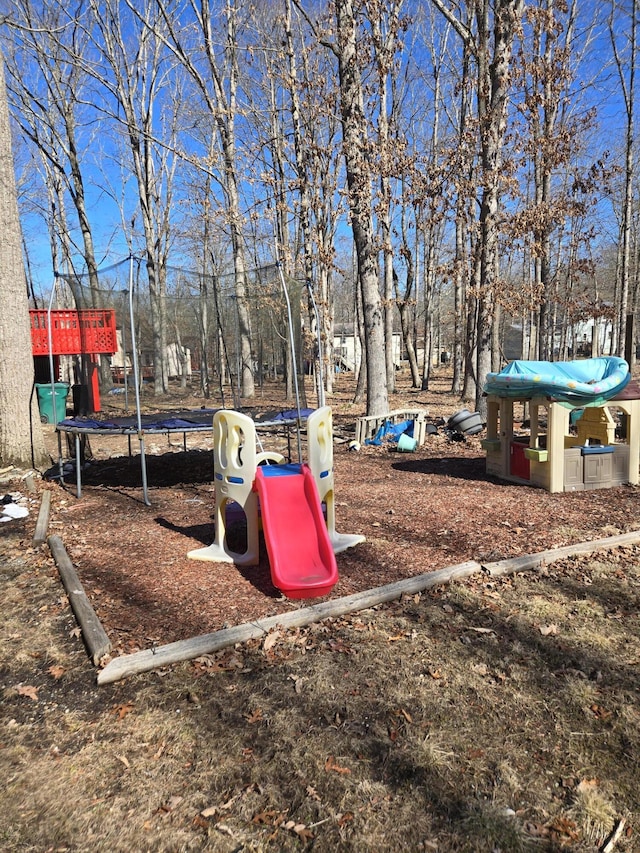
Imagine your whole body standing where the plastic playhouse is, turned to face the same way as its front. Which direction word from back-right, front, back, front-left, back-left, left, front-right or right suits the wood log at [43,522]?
front

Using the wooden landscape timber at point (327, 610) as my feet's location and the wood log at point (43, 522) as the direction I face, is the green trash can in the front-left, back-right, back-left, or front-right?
front-right

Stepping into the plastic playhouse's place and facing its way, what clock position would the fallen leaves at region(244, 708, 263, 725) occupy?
The fallen leaves is roughly at 11 o'clock from the plastic playhouse.

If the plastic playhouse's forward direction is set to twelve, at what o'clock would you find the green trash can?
The green trash can is roughly at 2 o'clock from the plastic playhouse.

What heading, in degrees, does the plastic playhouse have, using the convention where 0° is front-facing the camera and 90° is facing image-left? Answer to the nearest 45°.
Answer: approximately 45°

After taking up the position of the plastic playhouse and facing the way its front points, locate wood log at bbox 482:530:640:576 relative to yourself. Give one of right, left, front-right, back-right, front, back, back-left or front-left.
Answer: front-left

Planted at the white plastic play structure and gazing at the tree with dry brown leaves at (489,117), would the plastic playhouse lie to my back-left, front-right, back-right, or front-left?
front-right

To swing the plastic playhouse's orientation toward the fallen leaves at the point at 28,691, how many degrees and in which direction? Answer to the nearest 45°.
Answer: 0° — it already faces it

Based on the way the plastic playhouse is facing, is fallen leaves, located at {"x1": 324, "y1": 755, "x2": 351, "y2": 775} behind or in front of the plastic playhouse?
in front

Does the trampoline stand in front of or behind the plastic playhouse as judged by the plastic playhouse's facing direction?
in front

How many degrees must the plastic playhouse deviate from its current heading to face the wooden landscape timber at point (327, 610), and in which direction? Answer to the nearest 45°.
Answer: approximately 45° to its left

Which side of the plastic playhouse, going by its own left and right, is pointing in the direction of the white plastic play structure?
front
